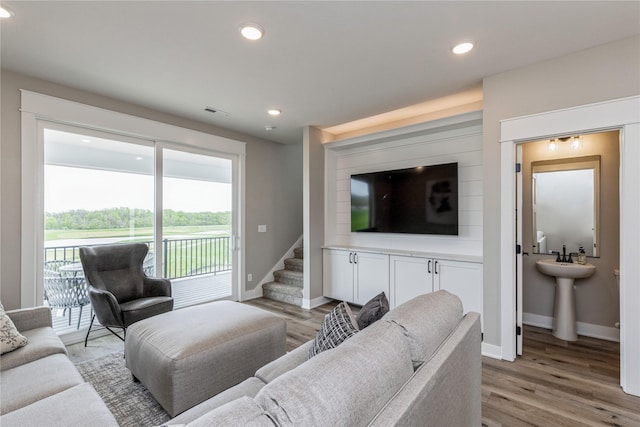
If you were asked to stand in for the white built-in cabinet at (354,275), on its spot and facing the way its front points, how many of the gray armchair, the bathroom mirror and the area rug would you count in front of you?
2

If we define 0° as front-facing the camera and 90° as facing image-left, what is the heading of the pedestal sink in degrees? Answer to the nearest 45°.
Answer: approximately 0°

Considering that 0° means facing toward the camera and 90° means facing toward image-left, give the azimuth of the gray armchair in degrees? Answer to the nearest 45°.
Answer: approximately 315°

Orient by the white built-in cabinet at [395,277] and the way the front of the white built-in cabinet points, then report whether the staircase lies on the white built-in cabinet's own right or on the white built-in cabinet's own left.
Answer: on the white built-in cabinet's own right

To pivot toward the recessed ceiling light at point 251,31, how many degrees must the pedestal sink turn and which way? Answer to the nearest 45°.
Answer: approximately 45° to its right

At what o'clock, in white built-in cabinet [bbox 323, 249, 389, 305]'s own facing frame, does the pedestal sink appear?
The pedestal sink is roughly at 8 o'clock from the white built-in cabinet.

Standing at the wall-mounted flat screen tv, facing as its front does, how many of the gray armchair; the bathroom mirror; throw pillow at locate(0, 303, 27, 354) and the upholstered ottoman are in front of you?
3

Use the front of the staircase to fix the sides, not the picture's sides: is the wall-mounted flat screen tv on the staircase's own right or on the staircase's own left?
on the staircase's own left

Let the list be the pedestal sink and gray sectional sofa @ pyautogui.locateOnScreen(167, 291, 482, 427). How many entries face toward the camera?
1

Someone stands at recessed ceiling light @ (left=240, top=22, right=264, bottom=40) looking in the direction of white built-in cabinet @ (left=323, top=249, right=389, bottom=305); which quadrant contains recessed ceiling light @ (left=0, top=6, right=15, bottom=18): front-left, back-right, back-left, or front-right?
back-left

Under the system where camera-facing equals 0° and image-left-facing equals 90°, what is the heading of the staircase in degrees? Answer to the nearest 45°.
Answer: approximately 45°

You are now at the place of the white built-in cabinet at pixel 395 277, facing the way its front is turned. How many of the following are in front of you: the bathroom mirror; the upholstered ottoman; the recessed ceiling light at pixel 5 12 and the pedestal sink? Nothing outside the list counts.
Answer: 2
